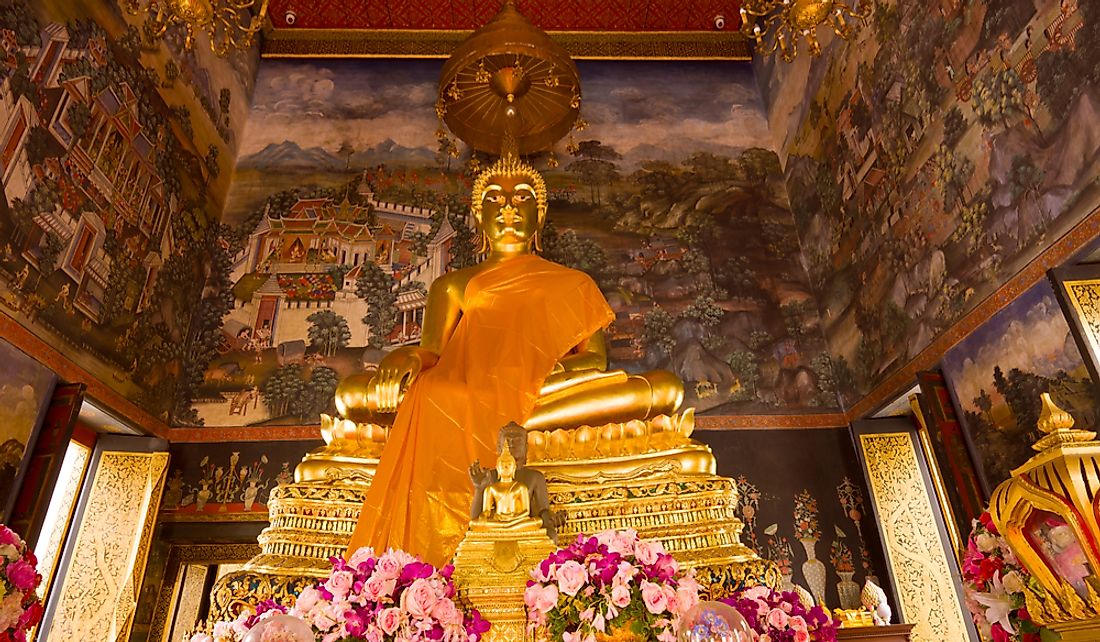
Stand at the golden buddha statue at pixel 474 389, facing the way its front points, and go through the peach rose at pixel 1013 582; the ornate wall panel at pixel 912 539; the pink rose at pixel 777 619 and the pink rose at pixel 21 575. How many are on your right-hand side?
1

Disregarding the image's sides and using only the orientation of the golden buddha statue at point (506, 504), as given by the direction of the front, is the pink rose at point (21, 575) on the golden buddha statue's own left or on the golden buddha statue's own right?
on the golden buddha statue's own right

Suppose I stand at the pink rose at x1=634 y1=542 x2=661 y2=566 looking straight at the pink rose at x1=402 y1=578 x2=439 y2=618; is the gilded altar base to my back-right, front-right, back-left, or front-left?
front-right

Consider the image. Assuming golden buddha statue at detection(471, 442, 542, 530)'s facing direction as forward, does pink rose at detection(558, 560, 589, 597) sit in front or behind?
in front

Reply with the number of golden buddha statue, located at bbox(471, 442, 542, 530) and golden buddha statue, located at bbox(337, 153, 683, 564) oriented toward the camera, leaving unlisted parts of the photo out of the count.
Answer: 2

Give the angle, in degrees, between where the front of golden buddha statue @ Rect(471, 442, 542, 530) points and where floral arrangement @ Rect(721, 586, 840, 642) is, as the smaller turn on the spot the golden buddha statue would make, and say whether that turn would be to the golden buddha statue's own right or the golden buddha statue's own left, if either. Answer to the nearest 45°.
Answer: approximately 90° to the golden buddha statue's own left

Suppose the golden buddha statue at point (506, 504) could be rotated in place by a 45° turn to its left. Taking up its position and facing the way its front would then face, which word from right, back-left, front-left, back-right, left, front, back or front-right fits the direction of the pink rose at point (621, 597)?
front

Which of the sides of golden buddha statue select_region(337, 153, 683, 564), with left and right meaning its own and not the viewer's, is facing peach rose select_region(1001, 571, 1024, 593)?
left

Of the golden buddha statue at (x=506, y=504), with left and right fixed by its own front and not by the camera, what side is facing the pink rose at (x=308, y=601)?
right

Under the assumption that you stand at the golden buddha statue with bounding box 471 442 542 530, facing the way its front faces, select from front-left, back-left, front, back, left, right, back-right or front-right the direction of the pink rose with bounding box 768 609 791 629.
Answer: left

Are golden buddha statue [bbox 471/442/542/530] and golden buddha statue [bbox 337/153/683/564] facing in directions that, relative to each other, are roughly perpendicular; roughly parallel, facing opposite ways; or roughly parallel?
roughly parallel

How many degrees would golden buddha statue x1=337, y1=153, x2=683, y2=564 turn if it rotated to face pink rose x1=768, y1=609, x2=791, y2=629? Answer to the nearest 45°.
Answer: approximately 45° to its left

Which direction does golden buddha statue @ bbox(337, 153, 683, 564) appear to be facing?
toward the camera
